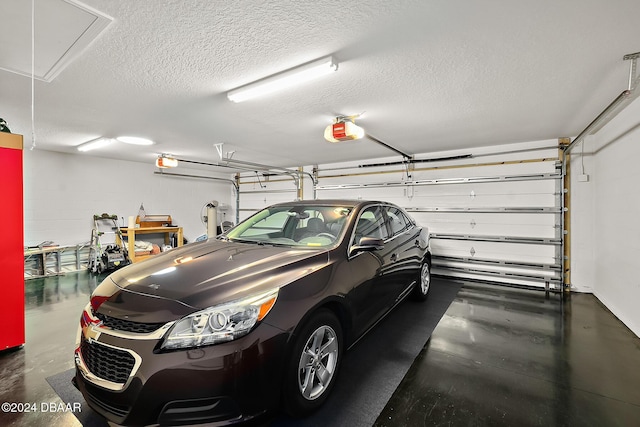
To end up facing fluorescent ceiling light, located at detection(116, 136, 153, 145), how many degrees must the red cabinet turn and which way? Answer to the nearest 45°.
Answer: approximately 45° to its left

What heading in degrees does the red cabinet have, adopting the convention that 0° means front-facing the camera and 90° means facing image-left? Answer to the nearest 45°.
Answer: approximately 270°

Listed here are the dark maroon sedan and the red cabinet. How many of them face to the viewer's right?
1

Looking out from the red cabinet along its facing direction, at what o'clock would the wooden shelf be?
The wooden shelf is roughly at 10 o'clock from the red cabinet.

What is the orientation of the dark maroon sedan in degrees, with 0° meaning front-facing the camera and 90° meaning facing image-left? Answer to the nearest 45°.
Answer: approximately 45°

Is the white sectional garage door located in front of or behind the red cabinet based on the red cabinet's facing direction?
in front

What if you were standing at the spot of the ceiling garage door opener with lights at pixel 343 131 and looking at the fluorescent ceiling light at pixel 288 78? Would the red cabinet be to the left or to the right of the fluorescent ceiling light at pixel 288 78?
right

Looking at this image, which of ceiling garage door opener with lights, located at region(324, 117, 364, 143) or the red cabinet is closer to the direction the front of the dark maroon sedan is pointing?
the red cabinet

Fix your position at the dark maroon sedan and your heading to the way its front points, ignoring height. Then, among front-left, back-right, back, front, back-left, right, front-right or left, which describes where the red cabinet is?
right

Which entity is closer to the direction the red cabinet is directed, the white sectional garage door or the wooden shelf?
the white sectional garage door

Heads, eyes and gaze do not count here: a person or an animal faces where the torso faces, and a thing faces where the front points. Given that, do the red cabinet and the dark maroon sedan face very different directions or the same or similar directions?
very different directions

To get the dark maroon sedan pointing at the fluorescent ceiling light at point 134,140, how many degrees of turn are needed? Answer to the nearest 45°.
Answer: approximately 90° to its right
